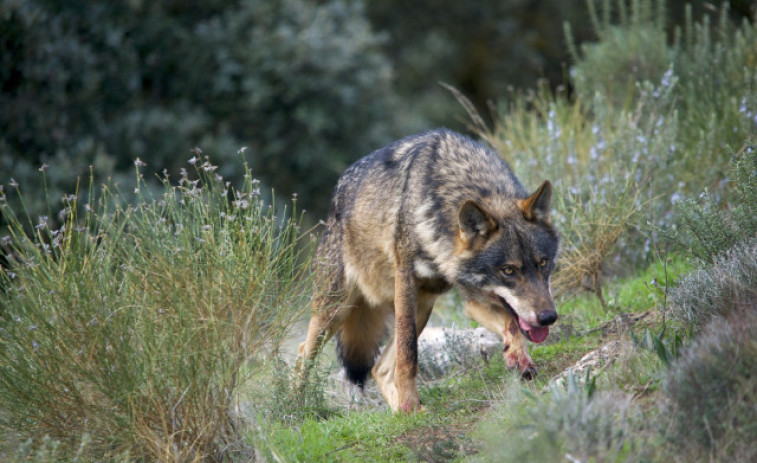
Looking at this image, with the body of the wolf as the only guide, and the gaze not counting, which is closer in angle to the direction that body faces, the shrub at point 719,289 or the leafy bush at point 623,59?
the shrub

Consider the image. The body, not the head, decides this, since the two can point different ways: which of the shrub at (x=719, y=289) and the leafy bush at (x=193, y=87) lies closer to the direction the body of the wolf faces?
the shrub

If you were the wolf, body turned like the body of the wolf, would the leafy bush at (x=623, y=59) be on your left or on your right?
on your left

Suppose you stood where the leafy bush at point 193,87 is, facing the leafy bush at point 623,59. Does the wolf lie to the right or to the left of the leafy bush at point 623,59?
right

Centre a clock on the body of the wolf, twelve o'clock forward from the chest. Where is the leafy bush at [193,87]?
The leafy bush is roughly at 7 o'clock from the wolf.

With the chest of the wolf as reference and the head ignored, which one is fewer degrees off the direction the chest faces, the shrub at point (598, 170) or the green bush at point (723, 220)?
the green bush

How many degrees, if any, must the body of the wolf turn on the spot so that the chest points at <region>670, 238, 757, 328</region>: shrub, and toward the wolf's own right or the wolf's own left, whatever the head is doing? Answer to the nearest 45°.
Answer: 0° — it already faces it

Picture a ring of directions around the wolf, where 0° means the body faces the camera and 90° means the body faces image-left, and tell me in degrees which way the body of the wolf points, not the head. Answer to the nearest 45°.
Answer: approximately 315°

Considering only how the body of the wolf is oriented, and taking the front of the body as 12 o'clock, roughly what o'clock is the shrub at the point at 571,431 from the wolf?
The shrub is roughly at 1 o'clock from the wolf.

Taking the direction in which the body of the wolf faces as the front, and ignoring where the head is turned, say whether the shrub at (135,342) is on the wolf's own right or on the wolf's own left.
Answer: on the wolf's own right
